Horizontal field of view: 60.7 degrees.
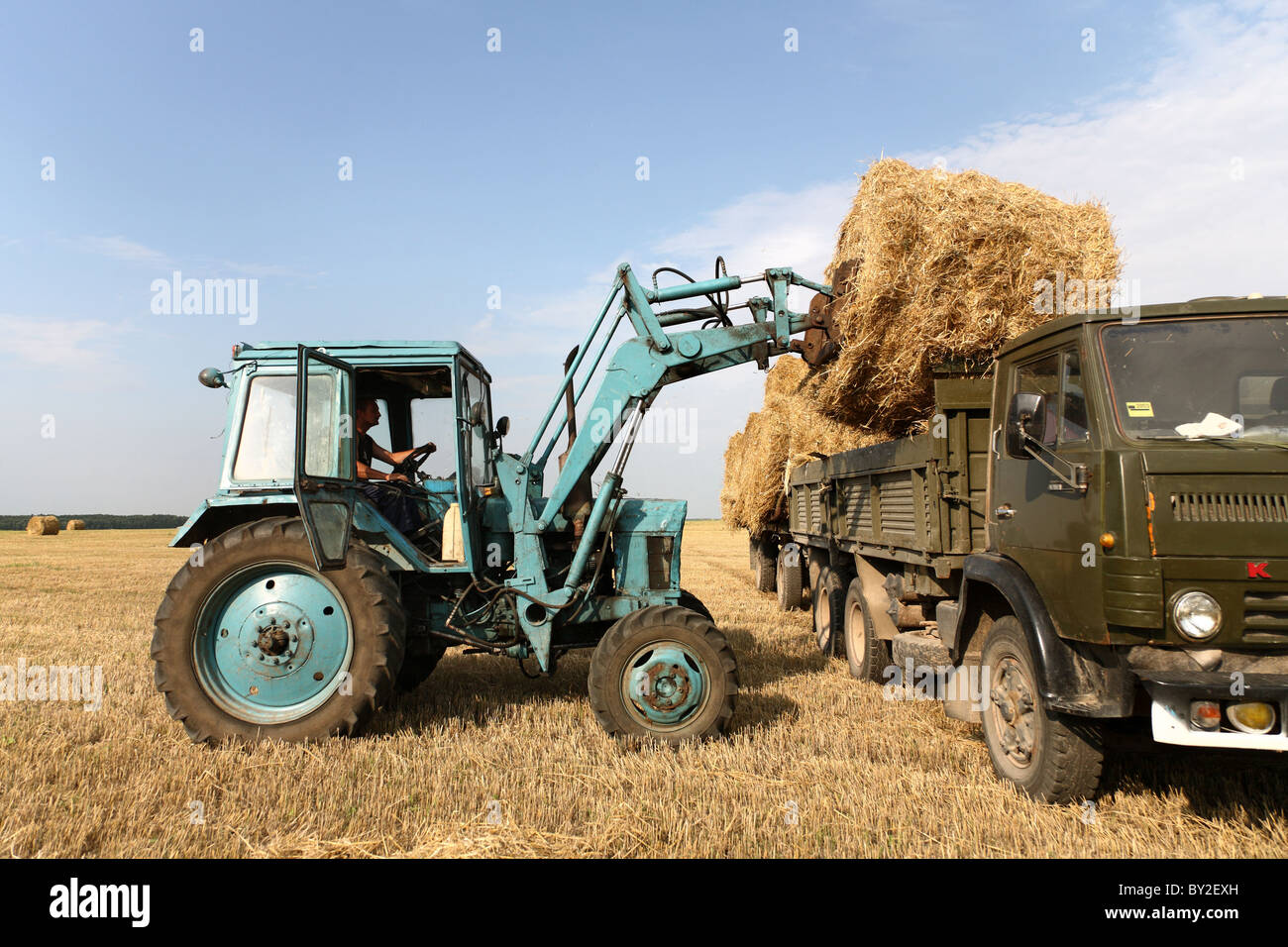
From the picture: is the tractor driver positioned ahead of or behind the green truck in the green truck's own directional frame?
behind

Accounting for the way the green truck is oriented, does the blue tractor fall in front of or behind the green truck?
behind

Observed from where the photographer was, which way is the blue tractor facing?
facing to the right of the viewer

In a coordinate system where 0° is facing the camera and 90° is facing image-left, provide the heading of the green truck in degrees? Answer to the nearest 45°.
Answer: approximately 315°

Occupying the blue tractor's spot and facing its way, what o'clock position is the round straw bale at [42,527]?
The round straw bale is roughly at 8 o'clock from the blue tractor.

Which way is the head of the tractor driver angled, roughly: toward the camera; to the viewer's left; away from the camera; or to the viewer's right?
to the viewer's right

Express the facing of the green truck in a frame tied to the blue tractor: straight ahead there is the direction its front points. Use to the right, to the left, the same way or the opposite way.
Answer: to the right
